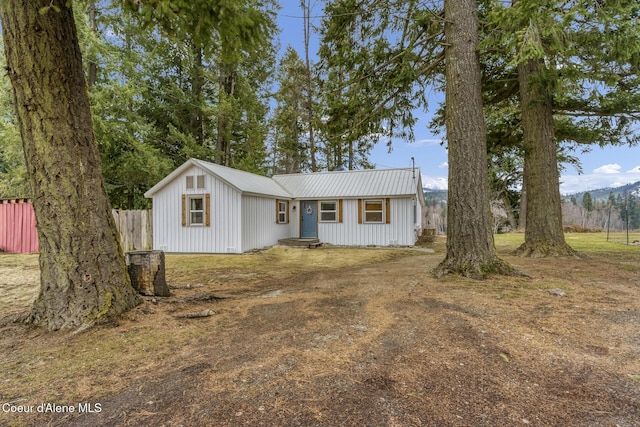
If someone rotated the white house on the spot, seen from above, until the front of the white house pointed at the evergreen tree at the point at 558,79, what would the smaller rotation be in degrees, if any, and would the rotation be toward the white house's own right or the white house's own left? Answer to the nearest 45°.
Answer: approximately 45° to the white house's own left

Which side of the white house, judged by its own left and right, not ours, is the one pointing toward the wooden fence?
right

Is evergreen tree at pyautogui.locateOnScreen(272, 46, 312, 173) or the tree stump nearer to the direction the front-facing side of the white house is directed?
the tree stump

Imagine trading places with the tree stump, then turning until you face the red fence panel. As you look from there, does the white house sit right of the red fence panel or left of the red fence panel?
right

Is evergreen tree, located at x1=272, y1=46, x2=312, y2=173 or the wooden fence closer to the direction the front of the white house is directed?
the wooden fence

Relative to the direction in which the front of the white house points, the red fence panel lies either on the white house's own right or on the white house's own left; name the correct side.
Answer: on the white house's own right

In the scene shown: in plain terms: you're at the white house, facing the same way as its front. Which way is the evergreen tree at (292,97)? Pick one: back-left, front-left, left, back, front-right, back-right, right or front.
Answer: back

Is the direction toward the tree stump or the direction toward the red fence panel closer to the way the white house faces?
the tree stump

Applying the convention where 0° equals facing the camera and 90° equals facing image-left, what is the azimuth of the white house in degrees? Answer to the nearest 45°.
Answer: approximately 0°
